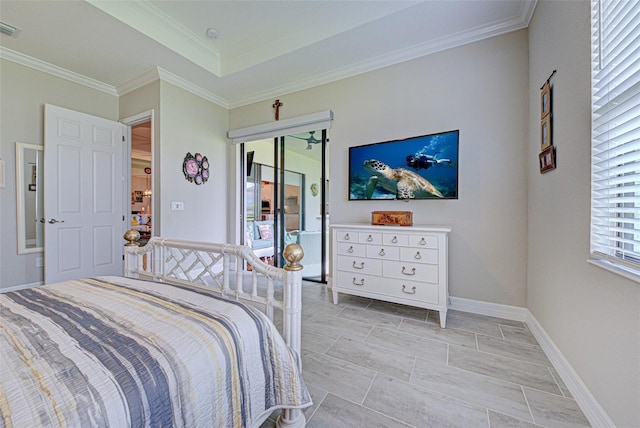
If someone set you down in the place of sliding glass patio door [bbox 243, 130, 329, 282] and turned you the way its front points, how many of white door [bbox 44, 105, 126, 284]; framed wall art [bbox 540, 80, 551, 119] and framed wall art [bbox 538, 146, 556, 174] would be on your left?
2

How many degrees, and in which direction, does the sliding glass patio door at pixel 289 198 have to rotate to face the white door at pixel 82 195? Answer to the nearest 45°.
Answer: approximately 45° to its right

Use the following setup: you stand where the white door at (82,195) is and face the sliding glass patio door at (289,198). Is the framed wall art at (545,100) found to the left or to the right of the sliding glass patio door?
right

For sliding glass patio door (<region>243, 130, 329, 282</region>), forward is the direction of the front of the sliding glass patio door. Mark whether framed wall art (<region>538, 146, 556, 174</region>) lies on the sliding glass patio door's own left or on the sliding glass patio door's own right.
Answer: on the sliding glass patio door's own left

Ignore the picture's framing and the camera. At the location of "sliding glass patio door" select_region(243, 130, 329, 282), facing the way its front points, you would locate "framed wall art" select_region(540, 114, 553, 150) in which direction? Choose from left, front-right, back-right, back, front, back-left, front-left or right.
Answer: left

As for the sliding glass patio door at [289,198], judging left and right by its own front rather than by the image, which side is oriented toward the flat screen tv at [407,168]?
left

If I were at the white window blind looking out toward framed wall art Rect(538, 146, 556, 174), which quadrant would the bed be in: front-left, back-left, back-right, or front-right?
back-left

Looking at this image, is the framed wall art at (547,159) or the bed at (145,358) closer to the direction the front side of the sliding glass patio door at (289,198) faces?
the bed

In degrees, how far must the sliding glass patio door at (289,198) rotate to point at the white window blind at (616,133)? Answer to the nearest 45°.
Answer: approximately 90° to its left

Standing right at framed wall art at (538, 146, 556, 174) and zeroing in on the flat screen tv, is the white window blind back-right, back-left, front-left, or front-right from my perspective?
back-left

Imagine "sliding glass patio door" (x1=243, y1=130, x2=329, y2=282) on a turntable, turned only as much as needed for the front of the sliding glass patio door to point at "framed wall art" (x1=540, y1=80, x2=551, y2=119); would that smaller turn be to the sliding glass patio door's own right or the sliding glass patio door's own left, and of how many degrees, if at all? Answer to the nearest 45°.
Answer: approximately 90° to the sliding glass patio door's own left
